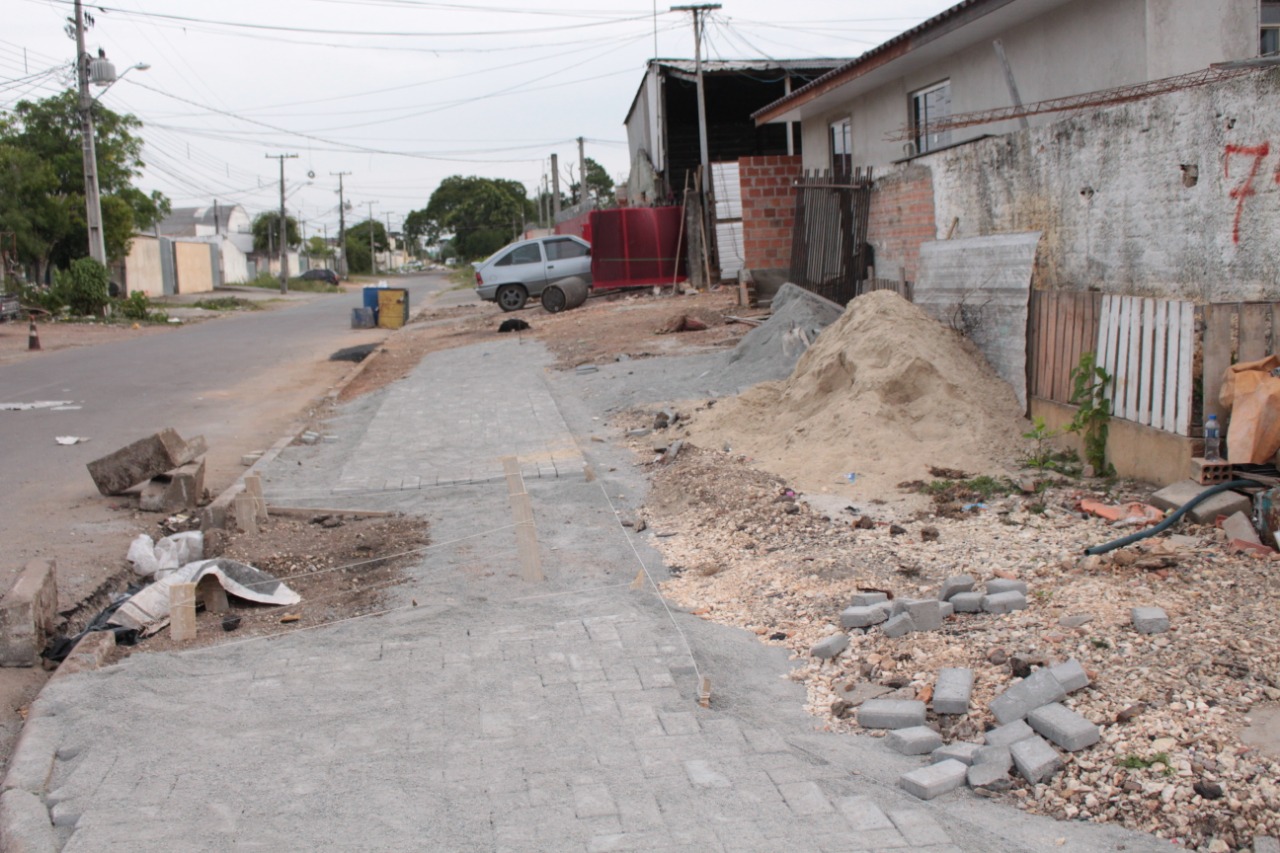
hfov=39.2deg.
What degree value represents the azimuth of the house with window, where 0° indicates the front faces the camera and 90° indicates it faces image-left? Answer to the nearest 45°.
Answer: approximately 45°

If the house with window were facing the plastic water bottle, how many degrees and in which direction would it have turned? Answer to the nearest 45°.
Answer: approximately 45° to its left

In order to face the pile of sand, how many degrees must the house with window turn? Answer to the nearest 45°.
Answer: approximately 45° to its left

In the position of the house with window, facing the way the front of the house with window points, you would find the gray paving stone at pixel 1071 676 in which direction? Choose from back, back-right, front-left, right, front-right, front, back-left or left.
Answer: front-left

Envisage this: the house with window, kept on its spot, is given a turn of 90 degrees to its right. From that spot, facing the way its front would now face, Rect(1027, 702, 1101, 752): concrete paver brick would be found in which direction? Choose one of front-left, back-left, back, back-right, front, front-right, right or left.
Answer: back-left
